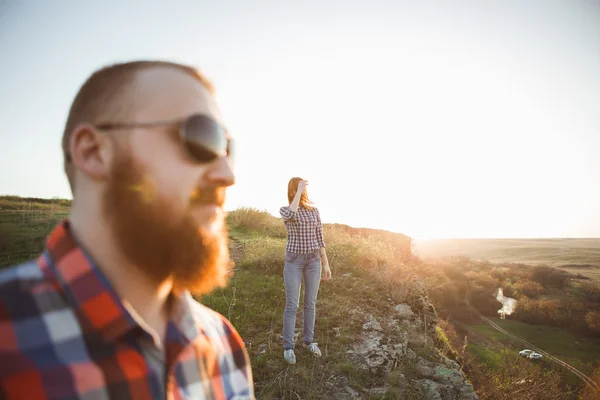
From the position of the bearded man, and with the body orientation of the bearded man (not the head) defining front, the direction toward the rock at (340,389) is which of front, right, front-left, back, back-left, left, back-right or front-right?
left

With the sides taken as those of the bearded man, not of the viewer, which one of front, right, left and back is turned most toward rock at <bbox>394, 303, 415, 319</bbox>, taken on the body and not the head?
left

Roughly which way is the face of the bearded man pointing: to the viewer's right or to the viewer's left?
to the viewer's right

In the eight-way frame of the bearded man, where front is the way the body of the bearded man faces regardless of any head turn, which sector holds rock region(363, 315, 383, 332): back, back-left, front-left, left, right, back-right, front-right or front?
left

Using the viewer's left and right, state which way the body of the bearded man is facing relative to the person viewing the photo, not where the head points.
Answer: facing the viewer and to the right of the viewer

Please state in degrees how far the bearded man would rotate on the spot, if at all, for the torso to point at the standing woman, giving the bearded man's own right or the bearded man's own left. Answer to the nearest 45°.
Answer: approximately 90° to the bearded man's own left

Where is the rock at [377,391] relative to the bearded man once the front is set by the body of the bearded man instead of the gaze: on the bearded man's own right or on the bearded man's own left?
on the bearded man's own left

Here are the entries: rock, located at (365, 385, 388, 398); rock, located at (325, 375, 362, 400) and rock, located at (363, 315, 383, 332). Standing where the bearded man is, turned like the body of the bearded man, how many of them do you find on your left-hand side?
3

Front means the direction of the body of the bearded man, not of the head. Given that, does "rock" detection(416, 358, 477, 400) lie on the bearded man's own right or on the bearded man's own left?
on the bearded man's own left
